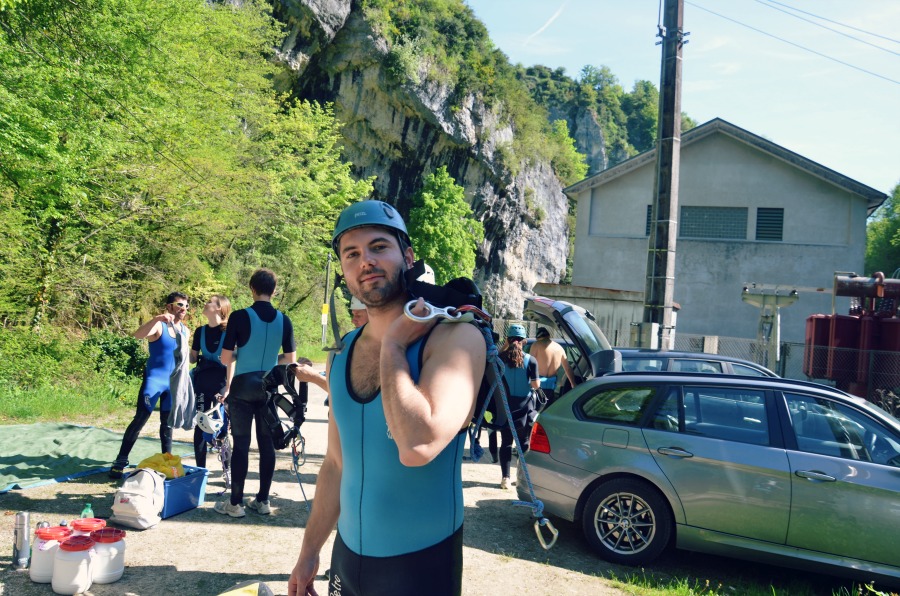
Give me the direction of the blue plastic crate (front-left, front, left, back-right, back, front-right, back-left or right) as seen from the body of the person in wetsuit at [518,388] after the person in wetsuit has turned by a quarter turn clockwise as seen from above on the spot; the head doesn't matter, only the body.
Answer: back-right

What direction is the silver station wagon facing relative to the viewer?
to the viewer's right

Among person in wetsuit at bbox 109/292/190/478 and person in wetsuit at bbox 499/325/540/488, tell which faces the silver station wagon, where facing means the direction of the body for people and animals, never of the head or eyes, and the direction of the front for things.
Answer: person in wetsuit at bbox 109/292/190/478

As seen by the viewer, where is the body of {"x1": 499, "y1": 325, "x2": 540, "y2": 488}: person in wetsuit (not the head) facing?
away from the camera

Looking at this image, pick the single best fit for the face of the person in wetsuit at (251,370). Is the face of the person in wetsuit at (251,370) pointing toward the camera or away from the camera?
away from the camera

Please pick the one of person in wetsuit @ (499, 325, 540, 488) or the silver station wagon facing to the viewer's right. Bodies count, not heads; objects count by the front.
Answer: the silver station wagon

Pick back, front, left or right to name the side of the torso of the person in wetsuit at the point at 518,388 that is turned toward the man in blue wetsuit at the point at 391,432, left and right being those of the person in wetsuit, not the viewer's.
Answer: back

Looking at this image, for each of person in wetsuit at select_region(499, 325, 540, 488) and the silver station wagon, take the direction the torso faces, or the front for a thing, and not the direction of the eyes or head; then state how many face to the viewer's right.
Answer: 1

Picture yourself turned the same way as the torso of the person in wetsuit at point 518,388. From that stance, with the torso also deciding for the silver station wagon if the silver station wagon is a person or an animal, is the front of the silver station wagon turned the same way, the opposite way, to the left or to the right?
to the right

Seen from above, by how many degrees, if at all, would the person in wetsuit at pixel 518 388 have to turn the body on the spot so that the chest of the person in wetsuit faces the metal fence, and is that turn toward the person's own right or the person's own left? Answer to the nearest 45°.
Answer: approximately 45° to the person's own right

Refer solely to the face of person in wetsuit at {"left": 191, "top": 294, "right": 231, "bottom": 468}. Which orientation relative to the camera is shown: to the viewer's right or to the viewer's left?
to the viewer's left
